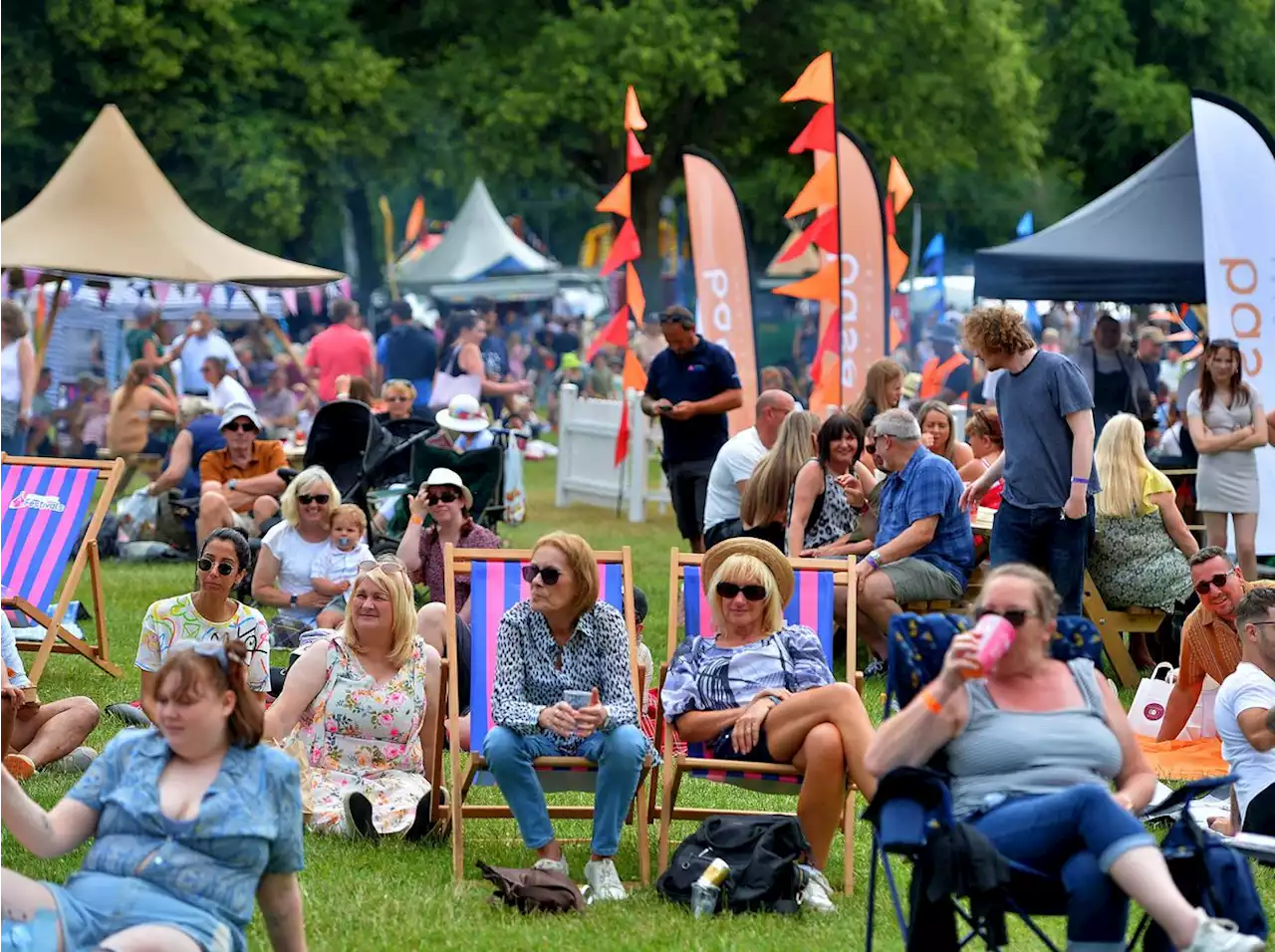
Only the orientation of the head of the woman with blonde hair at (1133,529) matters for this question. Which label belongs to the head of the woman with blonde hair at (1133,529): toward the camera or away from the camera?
away from the camera

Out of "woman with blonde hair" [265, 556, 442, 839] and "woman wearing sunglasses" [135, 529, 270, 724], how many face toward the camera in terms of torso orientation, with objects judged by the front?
2

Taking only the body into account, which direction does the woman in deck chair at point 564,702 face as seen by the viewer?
toward the camera

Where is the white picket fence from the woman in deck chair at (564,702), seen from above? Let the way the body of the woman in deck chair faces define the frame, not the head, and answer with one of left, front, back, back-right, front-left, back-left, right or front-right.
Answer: back

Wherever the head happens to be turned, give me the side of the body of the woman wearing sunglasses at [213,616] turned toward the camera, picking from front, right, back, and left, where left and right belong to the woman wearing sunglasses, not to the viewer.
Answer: front

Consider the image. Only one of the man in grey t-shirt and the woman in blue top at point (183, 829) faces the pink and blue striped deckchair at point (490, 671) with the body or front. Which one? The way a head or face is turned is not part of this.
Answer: the man in grey t-shirt

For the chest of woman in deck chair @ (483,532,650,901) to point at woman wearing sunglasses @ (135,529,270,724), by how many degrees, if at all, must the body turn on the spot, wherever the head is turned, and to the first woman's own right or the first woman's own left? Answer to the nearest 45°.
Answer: approximately 135° to the first woman's own right

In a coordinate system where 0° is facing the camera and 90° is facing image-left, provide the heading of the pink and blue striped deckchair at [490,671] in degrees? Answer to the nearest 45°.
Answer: approximately 0°

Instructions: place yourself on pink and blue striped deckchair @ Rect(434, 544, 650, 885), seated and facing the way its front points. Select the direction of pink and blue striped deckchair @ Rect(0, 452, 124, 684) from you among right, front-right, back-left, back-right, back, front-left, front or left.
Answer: back-right

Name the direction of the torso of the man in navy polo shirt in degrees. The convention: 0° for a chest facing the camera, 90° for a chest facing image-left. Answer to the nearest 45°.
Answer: approximately 45°

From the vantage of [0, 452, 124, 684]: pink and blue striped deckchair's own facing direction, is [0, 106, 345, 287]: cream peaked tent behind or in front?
behind

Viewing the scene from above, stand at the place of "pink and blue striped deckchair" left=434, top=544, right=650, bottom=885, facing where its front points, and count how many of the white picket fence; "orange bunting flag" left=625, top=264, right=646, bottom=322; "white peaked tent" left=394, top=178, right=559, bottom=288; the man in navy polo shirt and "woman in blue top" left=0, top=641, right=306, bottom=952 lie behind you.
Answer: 4
